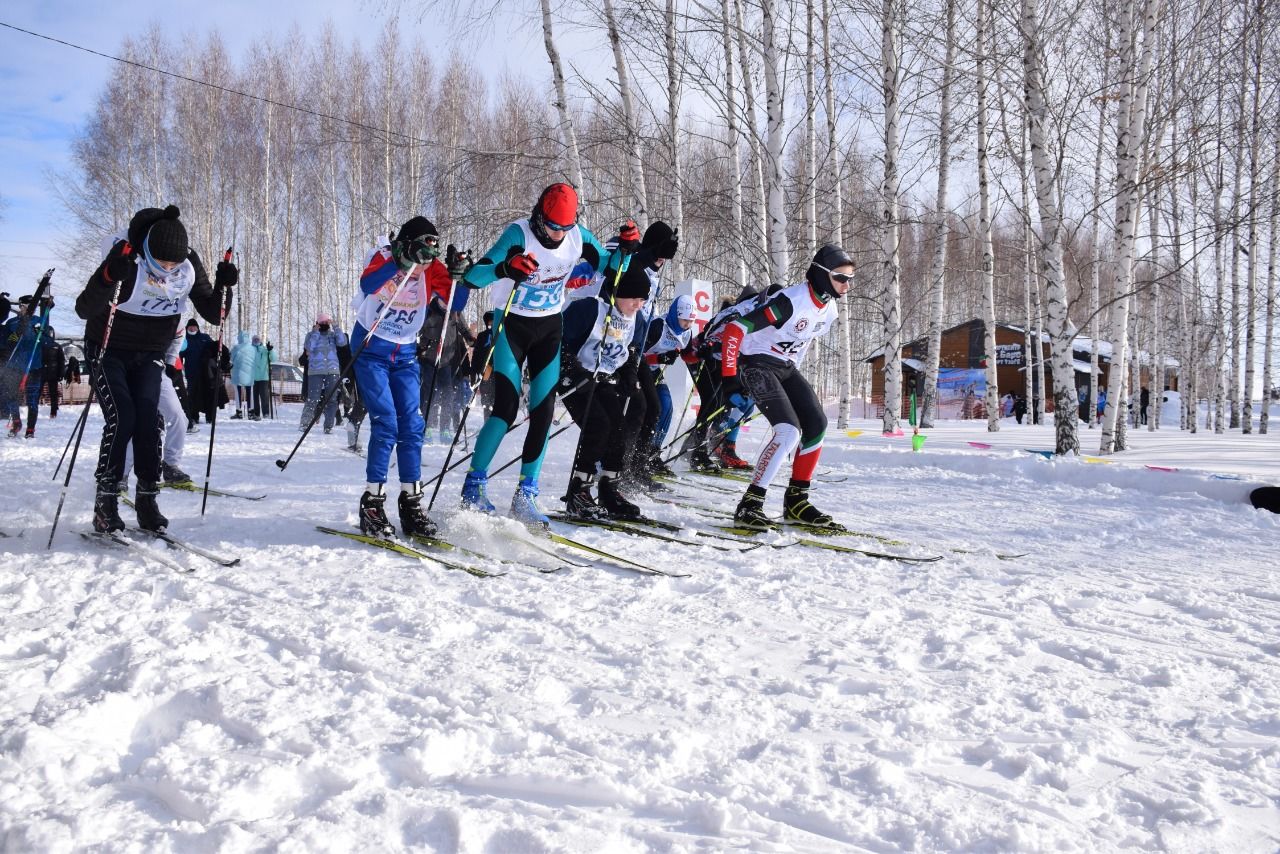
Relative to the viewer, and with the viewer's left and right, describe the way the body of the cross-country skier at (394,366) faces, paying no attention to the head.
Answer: facing the viewer and to the right of the viewer

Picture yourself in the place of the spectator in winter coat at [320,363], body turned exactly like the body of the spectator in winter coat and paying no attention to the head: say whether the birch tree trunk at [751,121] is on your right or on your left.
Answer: on your left

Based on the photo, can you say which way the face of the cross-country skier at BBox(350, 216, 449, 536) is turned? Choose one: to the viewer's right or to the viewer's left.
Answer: to the viewer's right

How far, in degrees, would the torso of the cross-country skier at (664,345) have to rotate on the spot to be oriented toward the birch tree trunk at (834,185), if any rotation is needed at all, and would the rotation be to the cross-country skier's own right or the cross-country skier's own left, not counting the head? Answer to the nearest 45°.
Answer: approximately 135° to the cross-country skier's own left

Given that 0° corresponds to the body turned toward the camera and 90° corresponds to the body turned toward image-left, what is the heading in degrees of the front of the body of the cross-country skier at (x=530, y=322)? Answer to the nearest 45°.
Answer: approximately 315°

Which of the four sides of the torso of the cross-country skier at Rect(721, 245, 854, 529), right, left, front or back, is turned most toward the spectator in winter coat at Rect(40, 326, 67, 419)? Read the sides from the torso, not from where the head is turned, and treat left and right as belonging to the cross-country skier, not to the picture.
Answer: back

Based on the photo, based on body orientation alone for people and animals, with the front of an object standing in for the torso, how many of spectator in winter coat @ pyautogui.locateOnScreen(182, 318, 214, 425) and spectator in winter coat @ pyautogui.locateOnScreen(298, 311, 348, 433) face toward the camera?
2

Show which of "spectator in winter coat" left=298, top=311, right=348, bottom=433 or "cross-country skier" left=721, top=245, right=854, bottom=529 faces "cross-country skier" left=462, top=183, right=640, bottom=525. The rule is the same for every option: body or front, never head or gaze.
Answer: the spectator in winter coat

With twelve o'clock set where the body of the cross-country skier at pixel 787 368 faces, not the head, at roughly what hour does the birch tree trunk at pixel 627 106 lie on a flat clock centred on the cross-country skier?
The birch tree trunk is roughly at 7 o'clock from the cross-country skier.
